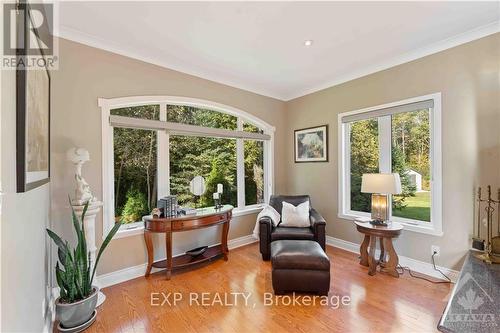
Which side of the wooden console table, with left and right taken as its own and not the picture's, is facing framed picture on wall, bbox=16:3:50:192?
right

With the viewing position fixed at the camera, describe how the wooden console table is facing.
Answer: facing the viewer and to the right of the viewer

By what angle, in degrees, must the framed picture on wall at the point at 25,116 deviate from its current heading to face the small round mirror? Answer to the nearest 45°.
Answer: approximately 45° to its left

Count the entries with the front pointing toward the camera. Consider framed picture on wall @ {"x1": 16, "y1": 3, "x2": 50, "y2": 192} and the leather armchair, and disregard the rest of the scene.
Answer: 1

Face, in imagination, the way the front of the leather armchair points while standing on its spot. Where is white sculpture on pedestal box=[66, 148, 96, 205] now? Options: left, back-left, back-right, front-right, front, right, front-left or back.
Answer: front-right

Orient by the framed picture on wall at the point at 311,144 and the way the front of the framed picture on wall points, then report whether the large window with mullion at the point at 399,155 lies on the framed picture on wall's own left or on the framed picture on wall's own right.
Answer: on the framed picture on wall's own left

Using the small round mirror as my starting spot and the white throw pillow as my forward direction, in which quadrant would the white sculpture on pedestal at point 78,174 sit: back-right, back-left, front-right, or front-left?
back-right

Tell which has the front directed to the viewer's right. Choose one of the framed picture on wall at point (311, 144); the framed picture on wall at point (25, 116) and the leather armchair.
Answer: the framed picture on wall at point (25, 116)

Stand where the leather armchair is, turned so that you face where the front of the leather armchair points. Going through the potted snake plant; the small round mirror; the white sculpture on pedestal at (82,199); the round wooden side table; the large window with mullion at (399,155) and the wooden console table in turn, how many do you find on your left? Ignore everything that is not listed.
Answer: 2

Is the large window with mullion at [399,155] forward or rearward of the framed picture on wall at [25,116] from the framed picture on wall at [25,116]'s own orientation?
forward

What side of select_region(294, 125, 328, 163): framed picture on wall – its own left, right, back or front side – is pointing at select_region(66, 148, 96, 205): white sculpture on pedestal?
front

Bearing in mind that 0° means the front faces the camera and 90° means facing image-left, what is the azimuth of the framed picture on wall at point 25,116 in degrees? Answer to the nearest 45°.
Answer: approximately 270°

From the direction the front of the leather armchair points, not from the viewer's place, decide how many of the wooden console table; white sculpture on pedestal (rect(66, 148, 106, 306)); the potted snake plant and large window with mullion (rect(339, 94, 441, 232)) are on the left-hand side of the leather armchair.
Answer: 1

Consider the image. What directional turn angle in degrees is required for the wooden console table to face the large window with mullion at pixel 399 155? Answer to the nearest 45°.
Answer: approximately 45° to its left
